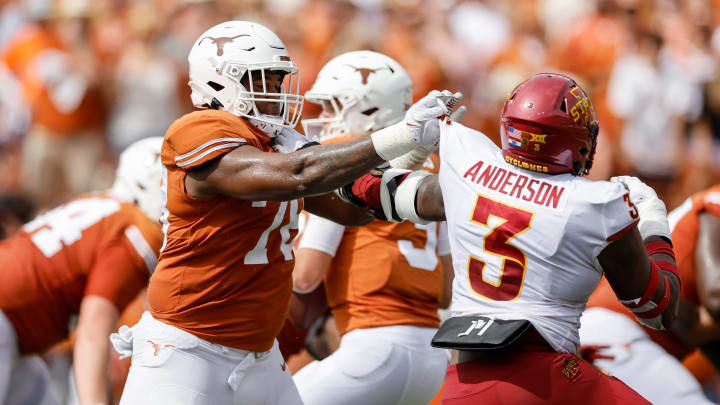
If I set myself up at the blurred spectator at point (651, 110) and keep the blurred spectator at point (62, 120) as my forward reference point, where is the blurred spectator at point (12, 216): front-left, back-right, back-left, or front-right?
front-left

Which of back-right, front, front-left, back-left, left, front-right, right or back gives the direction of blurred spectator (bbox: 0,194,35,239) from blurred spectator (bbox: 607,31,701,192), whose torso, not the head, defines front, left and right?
front-right

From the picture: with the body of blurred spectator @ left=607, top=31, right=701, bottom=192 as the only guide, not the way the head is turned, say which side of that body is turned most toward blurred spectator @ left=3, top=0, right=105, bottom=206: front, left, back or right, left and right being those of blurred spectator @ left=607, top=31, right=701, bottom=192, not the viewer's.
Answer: right

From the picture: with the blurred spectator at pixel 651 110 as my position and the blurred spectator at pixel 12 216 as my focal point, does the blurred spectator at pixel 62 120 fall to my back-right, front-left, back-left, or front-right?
front-right

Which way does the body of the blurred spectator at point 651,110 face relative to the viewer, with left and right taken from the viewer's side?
facing the viewer
